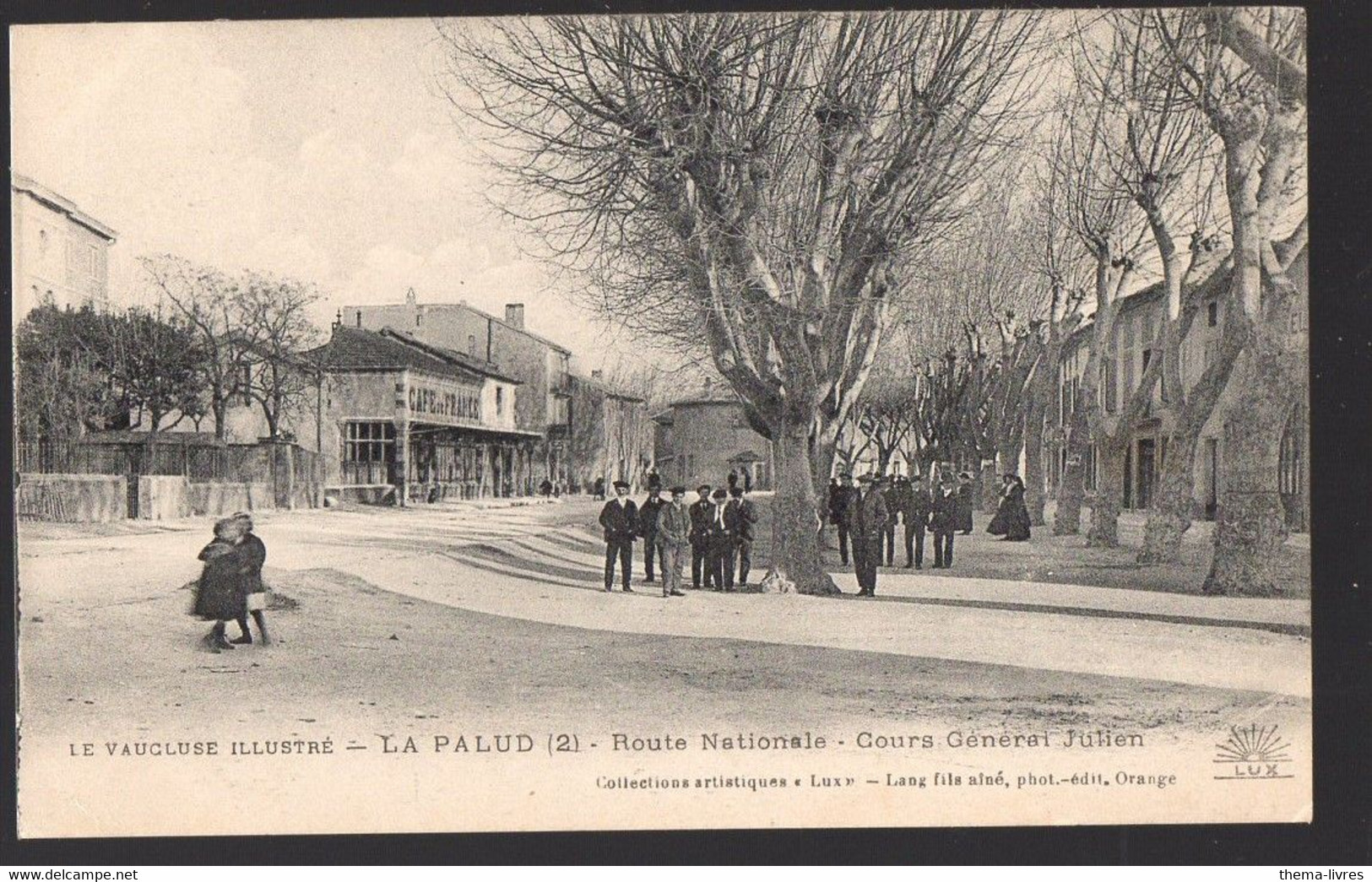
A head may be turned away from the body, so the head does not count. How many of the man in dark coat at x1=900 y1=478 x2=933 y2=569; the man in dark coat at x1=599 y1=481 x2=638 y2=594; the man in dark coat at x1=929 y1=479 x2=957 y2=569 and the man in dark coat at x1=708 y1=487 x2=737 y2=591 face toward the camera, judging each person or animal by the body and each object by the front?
4

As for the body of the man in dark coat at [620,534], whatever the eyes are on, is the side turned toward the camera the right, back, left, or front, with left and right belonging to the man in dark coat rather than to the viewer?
front

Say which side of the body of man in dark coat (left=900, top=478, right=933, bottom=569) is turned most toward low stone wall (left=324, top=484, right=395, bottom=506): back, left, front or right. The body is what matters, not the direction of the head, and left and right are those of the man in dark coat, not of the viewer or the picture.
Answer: right

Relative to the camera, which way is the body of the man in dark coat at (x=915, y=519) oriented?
toward the camera

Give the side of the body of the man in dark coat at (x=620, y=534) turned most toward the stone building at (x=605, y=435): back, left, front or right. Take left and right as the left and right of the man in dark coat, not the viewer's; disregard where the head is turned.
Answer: back

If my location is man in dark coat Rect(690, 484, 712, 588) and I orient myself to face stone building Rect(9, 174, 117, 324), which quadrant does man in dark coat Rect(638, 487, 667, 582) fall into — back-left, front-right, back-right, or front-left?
front-left

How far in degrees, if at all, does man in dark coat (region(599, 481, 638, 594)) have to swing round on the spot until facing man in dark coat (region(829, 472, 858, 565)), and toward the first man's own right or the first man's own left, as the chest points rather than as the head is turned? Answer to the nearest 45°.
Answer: approximately 135° to the first man's own left

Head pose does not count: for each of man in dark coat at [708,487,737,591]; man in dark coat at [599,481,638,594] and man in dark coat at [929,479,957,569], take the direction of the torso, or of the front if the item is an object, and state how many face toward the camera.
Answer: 3
